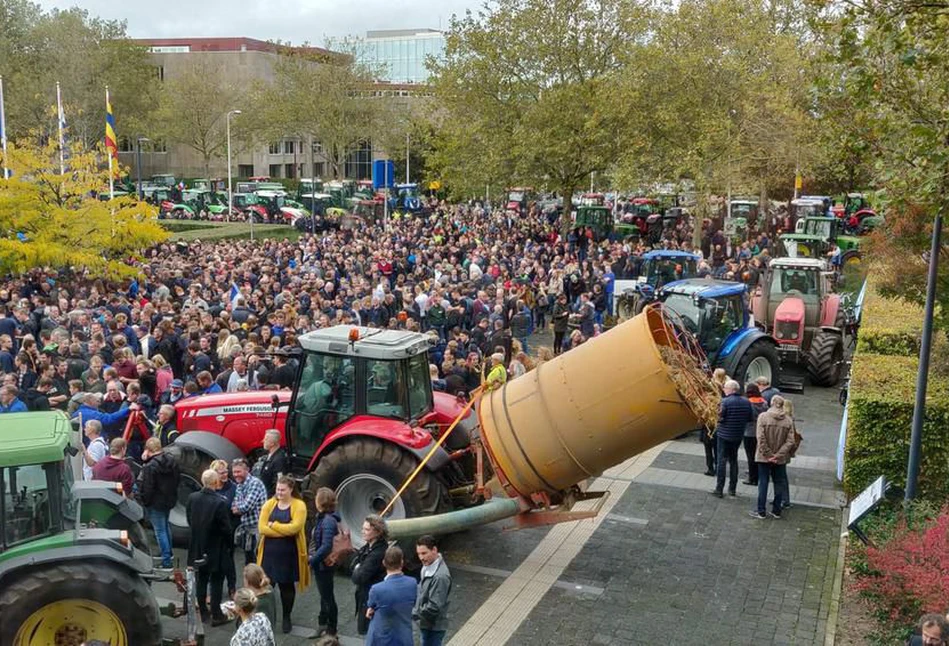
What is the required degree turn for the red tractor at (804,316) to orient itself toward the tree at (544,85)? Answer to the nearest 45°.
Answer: approximately 135° to its right

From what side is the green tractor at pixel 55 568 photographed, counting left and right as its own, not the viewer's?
left

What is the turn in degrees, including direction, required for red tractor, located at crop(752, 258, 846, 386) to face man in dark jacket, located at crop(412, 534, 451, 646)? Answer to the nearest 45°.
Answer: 0° — it already faces them

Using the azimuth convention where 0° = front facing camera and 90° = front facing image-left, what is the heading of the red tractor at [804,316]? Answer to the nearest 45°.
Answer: approximately 0°

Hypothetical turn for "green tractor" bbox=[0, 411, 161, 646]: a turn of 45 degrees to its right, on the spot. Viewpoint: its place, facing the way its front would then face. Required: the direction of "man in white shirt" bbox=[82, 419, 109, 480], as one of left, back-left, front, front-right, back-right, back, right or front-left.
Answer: front-right

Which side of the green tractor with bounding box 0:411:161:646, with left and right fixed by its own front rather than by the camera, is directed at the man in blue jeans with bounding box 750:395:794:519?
back

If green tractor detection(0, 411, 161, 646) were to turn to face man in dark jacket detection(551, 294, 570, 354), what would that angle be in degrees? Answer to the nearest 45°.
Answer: approximately 135° to its right

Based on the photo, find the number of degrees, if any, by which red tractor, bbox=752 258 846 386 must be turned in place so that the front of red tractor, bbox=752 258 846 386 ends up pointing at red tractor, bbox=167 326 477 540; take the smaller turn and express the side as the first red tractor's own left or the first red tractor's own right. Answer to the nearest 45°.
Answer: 0° — it already faces it

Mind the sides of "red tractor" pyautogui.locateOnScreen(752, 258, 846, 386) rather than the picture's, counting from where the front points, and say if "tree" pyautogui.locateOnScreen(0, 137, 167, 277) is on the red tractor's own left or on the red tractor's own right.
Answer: on the red tractor's own right

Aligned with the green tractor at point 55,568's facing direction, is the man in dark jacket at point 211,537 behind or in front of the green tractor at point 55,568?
behind

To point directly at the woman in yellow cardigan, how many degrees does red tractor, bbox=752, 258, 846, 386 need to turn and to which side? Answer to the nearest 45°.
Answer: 0° — it already faces them

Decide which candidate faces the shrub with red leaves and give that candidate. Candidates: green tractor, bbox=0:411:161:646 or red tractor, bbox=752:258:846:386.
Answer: the red tractor

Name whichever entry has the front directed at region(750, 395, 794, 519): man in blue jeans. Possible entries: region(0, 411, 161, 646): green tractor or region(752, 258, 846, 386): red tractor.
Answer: the red tractor

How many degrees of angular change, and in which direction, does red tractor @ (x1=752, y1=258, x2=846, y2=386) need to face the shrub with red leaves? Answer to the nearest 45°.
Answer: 0° — it already faces it
